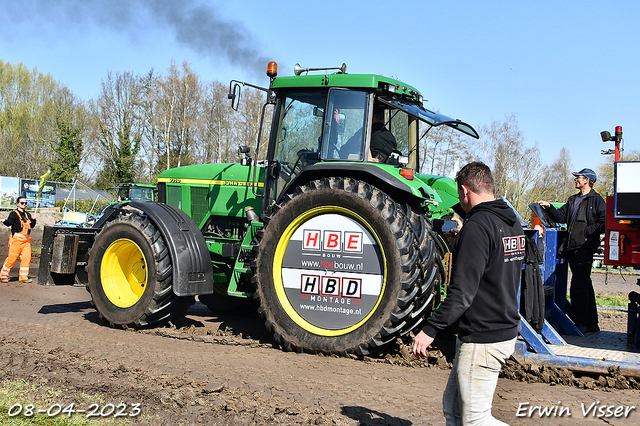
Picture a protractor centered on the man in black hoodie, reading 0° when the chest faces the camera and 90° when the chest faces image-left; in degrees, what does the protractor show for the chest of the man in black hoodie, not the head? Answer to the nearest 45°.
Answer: approximately 135°

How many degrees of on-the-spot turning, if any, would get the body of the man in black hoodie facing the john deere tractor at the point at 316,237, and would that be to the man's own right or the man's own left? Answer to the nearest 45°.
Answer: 0° — they already face it

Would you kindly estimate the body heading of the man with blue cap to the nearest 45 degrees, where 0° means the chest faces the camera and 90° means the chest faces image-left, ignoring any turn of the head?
approximately 45°

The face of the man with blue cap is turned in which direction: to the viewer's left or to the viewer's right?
to the viewer's left

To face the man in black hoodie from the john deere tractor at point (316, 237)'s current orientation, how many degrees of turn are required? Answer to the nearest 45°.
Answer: approximately 135° to its left

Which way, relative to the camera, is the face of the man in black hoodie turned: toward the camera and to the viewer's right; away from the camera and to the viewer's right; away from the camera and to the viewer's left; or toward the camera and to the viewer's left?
away from the camera and to the viewer's left

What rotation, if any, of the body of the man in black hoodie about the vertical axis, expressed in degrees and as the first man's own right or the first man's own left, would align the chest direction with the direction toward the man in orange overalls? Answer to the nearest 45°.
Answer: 0° — they already face them

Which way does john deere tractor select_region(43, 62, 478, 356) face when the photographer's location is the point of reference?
facing away from the viewer and to the left of the viewer
